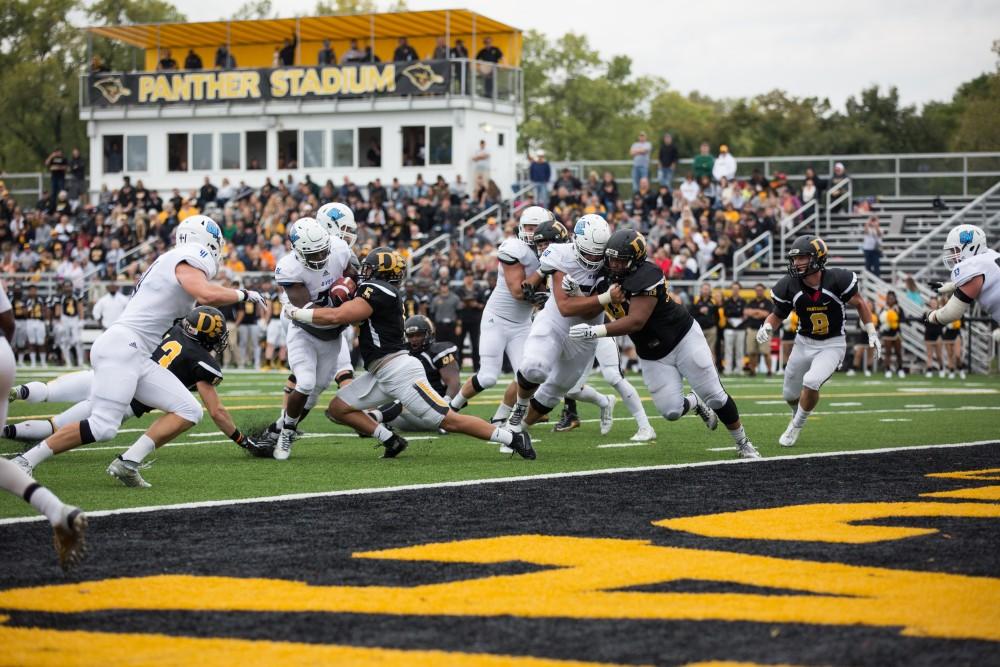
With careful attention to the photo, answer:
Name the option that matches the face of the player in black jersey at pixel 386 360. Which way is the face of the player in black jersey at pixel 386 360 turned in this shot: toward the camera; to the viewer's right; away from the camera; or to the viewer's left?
to the viewer's left

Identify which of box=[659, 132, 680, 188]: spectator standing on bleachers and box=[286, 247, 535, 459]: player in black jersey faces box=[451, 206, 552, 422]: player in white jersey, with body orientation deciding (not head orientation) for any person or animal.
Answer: the spectator standing on bleachers

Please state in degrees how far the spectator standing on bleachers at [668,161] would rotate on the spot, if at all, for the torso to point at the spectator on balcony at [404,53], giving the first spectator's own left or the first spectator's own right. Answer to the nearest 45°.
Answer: approximately 135° to the first spectator's own right

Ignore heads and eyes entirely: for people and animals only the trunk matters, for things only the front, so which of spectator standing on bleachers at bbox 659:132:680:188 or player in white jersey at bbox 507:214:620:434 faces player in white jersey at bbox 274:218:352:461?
the spectator standing on bleachers

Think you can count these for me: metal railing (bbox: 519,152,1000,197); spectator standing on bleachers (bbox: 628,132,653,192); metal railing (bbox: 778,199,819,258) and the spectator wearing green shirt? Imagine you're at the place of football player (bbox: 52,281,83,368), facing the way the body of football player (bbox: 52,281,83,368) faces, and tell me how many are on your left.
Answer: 4

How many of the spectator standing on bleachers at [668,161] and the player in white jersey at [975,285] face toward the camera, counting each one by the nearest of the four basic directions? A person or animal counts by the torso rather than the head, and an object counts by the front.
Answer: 1

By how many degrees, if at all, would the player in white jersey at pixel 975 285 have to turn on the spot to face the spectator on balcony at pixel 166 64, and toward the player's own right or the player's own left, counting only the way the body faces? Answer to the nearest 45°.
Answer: approximately 45° to the player's own right

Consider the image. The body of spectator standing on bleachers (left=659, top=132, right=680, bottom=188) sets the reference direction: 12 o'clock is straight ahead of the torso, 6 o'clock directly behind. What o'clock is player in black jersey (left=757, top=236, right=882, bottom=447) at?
The player in black jersey is roughly at 12 o'clock from the spectator standing on bleachers.

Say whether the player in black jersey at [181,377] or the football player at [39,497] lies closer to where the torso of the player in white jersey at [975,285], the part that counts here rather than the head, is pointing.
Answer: the player in black jersey

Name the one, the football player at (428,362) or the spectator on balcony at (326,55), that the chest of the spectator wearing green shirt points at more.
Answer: the football player

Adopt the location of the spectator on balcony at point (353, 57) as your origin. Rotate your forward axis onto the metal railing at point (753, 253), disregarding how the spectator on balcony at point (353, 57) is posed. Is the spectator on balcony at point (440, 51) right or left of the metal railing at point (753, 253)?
left

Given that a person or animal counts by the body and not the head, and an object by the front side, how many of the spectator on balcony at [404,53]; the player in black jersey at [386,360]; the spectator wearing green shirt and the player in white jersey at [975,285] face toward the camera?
2

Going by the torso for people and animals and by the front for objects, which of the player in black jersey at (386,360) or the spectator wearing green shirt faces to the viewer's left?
the player in black jersey

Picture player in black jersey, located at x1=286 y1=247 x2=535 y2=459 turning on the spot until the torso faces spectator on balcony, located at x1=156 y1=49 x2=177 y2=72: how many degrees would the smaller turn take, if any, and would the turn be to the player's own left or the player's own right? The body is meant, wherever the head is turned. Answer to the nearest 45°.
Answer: approximately 90° to the player's own right

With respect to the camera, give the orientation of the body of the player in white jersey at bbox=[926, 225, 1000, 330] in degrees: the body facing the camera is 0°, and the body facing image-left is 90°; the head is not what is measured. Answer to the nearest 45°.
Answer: approximately 90°

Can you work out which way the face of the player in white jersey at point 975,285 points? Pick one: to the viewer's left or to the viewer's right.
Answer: to the viewer's left

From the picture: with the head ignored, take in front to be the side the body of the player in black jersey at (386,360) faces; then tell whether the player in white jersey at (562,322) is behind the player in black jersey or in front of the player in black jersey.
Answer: behind
